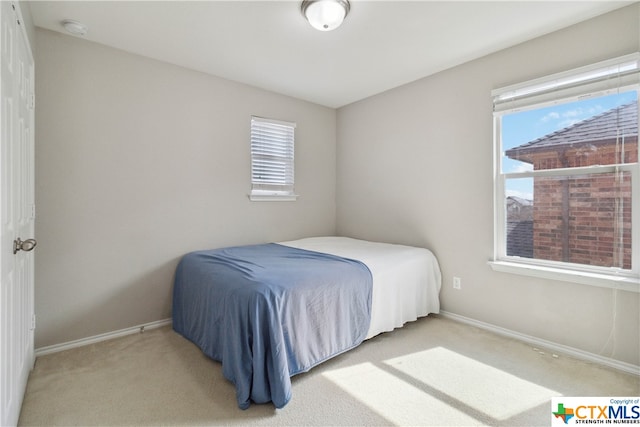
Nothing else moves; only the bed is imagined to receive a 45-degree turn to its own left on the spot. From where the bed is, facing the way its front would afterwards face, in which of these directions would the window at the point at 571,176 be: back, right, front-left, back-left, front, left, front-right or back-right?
left

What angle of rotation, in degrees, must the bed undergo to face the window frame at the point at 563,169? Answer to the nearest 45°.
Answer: approximately 135° to its left

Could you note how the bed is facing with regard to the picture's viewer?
facing the viewer and to the left of the viewer
